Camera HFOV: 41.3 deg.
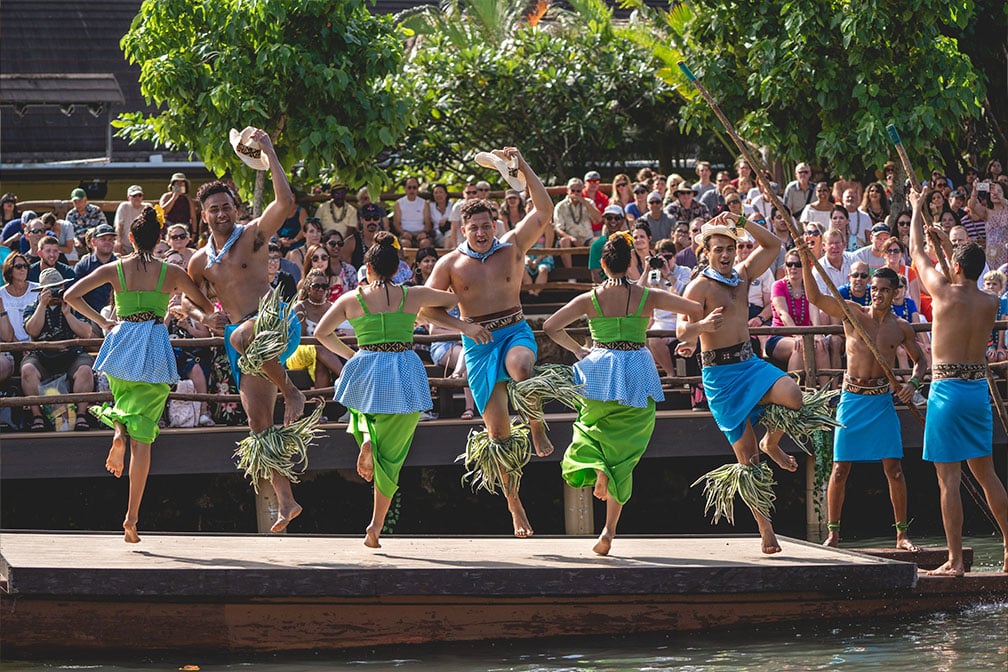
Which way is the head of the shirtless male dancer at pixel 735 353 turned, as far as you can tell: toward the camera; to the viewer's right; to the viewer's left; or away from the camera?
toward the camera

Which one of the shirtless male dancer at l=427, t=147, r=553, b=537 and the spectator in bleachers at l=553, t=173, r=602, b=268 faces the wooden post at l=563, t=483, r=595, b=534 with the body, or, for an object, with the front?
the spectator in bleachers

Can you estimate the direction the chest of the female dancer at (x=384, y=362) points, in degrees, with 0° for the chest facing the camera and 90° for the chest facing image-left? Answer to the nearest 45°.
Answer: approximately 180°

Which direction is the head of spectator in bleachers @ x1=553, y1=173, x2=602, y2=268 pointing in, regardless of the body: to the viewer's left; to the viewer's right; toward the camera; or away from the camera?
toward the camera

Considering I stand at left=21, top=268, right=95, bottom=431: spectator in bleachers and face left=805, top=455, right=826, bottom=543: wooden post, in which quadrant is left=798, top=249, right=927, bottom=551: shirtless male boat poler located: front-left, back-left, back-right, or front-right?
front-right

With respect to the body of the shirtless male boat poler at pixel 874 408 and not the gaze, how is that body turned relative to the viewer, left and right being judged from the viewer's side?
facing the viewer

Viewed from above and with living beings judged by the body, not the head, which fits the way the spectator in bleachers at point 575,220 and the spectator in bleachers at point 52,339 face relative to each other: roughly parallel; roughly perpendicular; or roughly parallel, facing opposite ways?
roughly parallel

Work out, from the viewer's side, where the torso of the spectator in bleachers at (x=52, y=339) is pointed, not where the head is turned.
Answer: toward the camera

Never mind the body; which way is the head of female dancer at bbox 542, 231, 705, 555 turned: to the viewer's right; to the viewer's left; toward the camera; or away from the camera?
away from the camera

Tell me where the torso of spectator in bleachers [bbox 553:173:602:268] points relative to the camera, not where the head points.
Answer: toward the camera

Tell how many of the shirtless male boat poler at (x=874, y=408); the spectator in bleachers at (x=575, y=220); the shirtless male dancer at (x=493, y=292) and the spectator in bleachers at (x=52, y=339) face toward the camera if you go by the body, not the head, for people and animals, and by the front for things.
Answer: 4

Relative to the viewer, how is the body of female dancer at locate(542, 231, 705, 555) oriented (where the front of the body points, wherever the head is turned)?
away from the camera

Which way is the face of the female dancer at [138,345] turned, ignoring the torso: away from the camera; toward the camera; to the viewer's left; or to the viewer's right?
away from the camera

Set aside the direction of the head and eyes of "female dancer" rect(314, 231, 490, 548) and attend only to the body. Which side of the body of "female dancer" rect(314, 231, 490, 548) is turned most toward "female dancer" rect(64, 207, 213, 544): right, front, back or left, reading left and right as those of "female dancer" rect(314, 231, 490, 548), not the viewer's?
left

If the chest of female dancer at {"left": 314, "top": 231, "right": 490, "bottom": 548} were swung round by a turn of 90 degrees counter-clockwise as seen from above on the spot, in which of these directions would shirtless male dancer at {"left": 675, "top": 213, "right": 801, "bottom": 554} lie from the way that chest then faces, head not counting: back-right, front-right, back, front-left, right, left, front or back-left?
back

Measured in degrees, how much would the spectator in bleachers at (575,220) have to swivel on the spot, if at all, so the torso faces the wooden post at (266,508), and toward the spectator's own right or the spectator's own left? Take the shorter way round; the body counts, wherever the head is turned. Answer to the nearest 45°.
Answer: approximately 45° to the spectator's own right

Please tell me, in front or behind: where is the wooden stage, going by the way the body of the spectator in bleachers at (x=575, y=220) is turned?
in front

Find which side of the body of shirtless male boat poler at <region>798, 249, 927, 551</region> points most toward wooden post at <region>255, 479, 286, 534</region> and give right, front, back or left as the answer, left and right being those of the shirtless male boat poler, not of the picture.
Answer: right

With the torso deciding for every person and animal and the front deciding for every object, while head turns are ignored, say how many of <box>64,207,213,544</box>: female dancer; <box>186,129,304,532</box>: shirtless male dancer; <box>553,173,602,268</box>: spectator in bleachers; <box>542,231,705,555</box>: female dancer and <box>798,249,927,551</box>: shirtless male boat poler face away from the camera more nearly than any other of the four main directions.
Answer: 2
